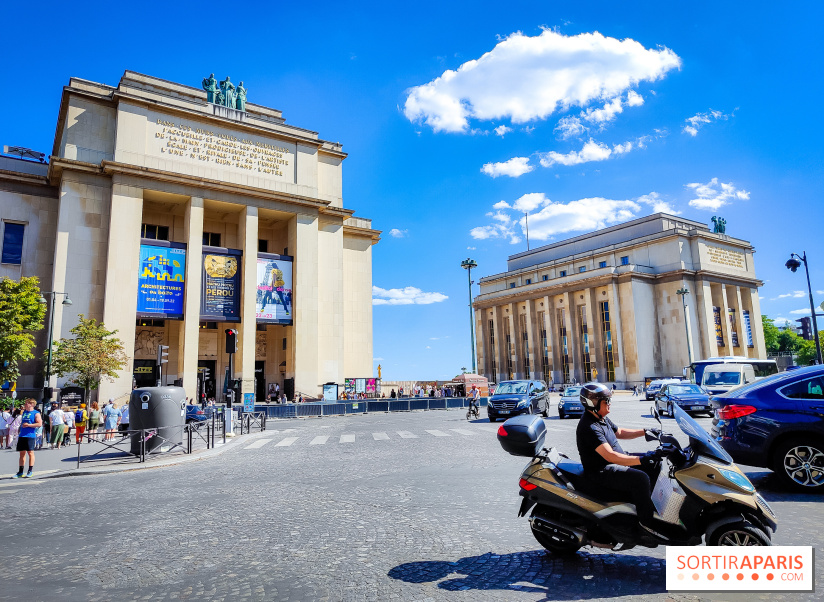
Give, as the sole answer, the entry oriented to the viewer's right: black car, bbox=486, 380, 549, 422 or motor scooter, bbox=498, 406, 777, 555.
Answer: the motor scooter

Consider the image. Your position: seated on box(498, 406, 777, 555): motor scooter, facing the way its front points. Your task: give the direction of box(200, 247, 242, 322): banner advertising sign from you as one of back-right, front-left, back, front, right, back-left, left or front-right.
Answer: back-left

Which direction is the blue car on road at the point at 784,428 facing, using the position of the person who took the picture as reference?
facing to the right of the viewer

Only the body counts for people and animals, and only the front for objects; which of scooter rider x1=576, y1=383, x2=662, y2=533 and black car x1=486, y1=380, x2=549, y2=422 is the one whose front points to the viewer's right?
the scooter rider

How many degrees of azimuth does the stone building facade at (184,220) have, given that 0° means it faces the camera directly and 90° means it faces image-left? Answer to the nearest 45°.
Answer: approximately 315°

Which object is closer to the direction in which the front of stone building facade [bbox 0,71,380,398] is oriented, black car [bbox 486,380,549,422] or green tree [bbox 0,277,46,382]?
the black car

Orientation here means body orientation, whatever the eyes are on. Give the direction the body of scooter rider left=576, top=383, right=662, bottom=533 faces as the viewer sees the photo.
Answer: to the viewer's right

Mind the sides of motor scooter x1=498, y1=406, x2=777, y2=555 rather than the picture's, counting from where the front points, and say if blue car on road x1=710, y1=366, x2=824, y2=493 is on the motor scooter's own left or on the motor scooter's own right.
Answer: on the motor scooter's own left

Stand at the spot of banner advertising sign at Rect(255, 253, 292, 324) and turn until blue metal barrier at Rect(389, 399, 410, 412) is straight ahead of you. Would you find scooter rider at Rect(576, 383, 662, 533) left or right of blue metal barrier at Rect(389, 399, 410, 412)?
right

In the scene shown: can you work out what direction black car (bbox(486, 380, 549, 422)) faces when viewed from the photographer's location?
facing the viewer and to the left of the viewer

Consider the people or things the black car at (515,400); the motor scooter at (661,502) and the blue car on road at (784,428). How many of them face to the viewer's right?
2

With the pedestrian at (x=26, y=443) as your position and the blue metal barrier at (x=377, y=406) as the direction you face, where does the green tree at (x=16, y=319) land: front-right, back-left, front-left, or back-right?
front-left

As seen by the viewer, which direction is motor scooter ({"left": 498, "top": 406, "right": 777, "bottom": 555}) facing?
to the viewer's right

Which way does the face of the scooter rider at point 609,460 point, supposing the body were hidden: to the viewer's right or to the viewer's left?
to the viewer's right

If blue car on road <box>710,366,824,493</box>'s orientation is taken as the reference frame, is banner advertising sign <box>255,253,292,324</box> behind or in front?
behind

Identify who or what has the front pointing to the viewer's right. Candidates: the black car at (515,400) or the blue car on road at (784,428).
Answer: the blue car on road
